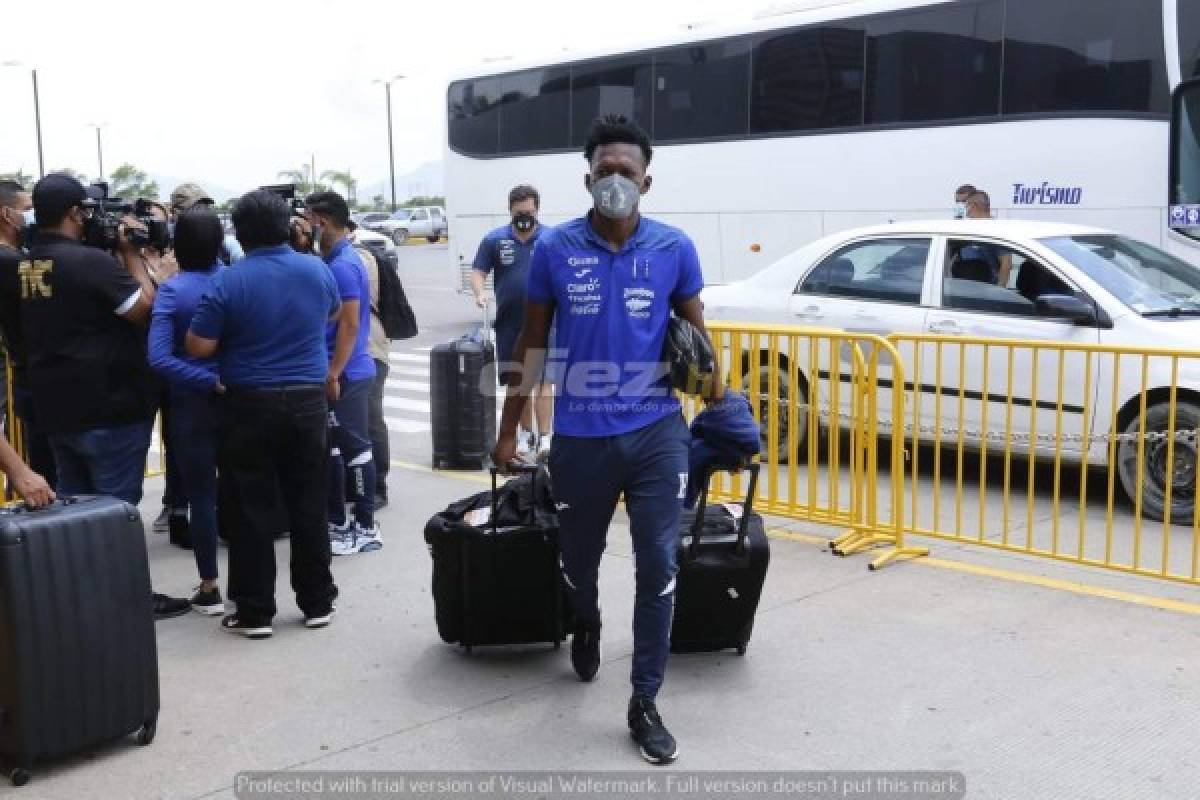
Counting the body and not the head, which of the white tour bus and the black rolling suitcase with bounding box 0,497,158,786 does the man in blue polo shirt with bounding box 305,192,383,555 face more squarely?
the black rolling suitcase

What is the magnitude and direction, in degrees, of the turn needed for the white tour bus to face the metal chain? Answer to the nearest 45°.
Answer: approximately 45° to its right

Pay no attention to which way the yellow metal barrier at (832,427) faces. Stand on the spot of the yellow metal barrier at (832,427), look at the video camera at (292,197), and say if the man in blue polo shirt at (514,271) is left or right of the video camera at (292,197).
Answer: right

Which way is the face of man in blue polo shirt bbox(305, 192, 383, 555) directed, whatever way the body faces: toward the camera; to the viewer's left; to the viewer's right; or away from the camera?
to the viewer's left

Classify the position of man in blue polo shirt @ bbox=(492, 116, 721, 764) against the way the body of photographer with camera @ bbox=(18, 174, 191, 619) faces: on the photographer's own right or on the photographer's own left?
on the photographer's own right

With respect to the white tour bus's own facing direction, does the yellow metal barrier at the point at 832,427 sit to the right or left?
on its right

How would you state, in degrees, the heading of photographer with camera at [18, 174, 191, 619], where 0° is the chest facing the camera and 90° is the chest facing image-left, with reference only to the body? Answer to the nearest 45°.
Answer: approximately 225°

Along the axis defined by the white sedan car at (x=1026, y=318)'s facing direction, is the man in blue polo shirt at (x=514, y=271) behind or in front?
behind

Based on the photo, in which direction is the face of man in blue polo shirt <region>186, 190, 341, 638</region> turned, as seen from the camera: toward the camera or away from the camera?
away from the camera

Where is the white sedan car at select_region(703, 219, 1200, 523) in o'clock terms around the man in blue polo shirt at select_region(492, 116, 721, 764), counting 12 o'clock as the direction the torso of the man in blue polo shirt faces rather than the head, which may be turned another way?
The white sedan car is roughly at 7 o'clock from the man in blue polo shirt.
